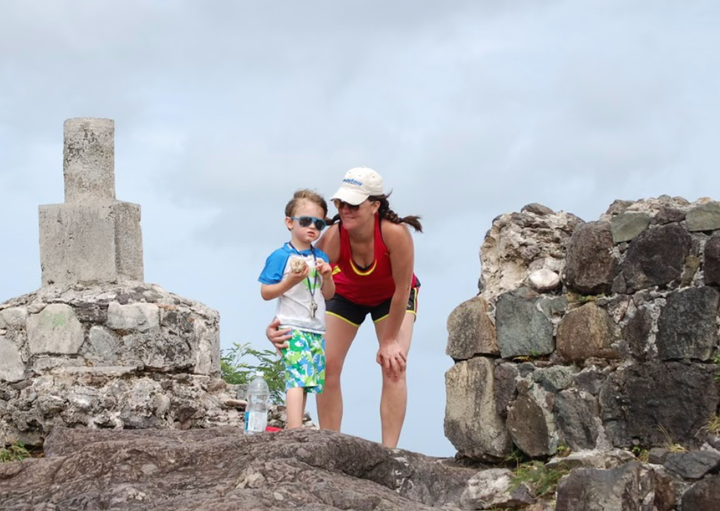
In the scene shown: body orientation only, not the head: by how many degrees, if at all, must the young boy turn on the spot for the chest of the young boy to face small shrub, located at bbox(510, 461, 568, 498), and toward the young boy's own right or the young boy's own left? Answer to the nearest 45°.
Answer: approximately 45° to the young boy's own left

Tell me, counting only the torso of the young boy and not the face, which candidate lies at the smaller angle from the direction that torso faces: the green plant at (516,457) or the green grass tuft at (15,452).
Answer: the green plant

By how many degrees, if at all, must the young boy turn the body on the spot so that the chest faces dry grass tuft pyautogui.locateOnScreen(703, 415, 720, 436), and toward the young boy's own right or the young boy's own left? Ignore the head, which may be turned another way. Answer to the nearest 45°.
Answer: approximately 45° to the young boy's own left

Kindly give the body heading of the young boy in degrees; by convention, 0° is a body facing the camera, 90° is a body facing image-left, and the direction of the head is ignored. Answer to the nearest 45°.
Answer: approximately 315°

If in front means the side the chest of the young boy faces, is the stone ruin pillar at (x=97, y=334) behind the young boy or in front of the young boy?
behind

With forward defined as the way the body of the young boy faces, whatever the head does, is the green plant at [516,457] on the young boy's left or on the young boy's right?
on the young boy's left
